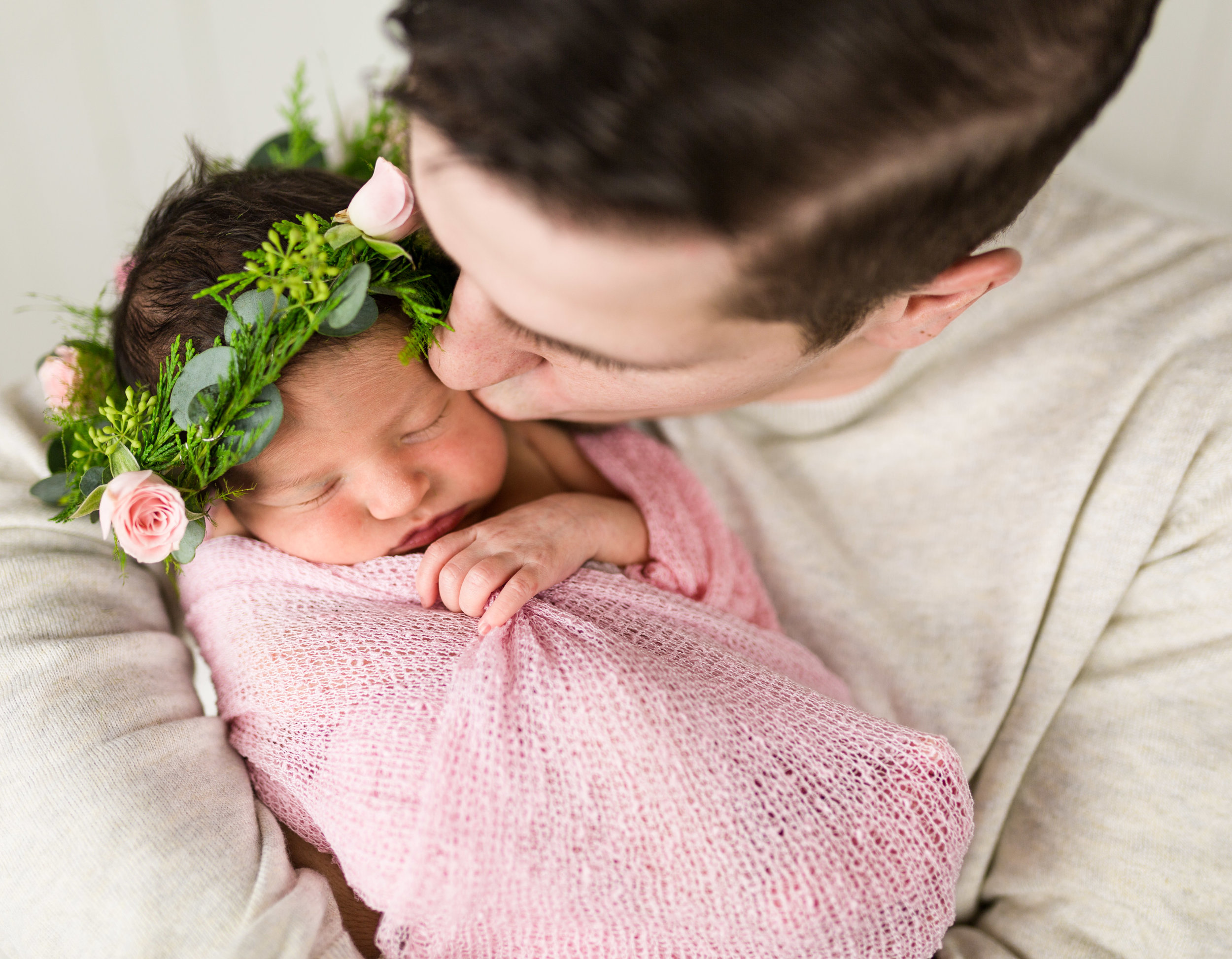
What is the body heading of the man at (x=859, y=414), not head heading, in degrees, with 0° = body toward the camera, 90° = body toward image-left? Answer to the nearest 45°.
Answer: approximately 45°
